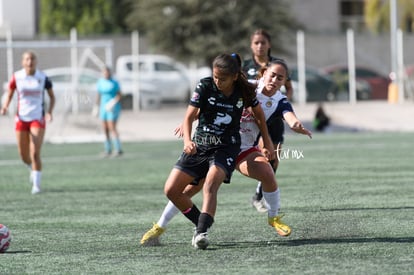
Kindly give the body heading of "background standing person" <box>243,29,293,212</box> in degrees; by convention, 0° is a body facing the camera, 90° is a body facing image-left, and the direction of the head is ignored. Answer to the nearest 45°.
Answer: approximately 0°

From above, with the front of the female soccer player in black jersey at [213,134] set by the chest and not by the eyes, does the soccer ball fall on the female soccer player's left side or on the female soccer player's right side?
on the female soccer player's right side

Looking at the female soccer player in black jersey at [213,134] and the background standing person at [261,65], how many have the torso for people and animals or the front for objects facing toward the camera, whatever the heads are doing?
2

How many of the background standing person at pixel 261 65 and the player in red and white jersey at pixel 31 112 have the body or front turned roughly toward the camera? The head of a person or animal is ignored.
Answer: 2

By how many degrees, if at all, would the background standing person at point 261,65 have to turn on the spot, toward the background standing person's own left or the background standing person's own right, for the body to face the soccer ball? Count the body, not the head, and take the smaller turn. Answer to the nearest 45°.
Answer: approximately 45° to the background standing person's own right

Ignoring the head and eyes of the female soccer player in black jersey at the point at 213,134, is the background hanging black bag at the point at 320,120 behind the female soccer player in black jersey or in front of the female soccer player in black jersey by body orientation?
behind

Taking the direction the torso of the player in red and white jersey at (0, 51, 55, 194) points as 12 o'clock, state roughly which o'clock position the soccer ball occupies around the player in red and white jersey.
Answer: The soccer ball is roughly at 12 o'clock from the player in red and white jersey.

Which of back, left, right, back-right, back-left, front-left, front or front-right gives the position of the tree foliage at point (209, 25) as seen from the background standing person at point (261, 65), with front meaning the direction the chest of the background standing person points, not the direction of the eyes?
back
